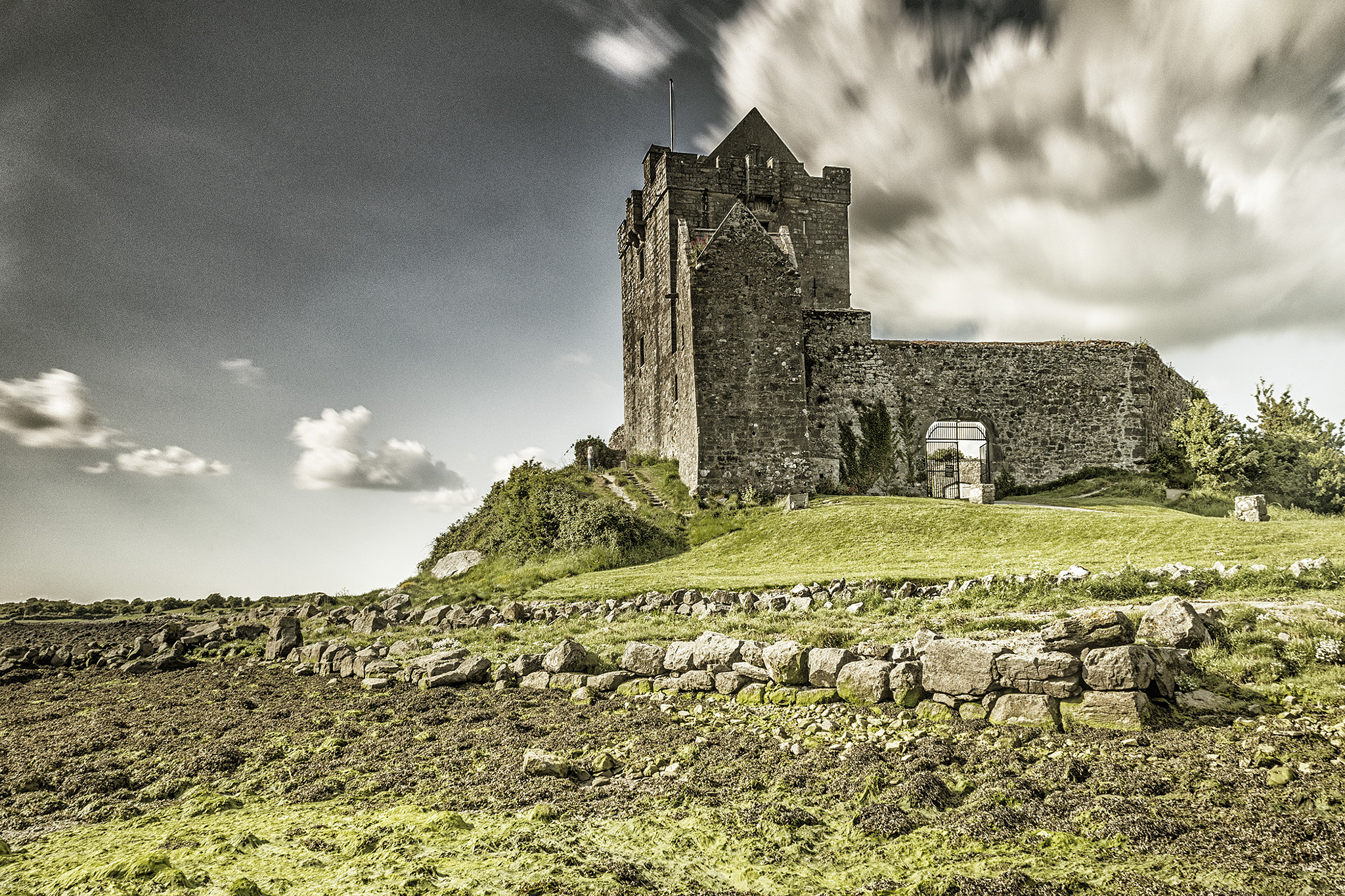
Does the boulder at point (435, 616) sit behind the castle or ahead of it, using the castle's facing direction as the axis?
ahead

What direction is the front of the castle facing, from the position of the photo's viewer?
facing the viewer

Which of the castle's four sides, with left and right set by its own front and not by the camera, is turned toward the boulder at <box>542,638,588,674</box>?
front

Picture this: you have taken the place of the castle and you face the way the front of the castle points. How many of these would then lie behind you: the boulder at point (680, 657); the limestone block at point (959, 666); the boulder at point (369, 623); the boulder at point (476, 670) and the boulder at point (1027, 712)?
0

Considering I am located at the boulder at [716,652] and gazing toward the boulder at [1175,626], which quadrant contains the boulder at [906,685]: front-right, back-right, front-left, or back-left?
front-right

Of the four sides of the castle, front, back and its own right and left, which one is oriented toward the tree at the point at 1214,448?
left

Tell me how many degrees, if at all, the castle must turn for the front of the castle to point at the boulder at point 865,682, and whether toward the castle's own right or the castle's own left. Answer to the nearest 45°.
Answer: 0° — it already faces it

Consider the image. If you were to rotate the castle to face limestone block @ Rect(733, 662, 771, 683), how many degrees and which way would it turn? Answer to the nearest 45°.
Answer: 0° — it already faces it

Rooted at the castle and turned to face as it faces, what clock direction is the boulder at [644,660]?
The boulder is roughly at 12 o'clock from the castle.

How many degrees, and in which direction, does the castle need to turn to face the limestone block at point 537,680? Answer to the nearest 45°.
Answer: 0° — it already faces it

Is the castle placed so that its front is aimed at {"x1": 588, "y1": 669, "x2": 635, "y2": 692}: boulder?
yes

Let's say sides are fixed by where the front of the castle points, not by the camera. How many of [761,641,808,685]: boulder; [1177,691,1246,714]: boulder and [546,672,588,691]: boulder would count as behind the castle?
0

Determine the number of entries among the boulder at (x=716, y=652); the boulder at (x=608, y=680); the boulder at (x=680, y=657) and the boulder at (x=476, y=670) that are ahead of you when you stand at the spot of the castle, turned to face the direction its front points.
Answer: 4

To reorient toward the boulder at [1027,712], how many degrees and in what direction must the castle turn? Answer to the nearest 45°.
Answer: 0° — it already faces it

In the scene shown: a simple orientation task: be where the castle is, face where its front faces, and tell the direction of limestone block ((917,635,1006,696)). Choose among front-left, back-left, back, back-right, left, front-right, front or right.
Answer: front

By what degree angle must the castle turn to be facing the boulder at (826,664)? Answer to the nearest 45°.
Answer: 0° — it already faces it

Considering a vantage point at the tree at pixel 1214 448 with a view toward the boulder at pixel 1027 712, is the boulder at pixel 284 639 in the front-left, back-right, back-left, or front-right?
front-right

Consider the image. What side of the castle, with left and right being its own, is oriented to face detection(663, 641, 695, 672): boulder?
front

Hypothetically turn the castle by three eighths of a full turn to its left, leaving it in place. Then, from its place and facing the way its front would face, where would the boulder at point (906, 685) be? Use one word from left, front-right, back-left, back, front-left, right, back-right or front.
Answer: back-right

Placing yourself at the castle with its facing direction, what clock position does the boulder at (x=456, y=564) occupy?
The boulder is roughly at 2 o'clock from the castle.
